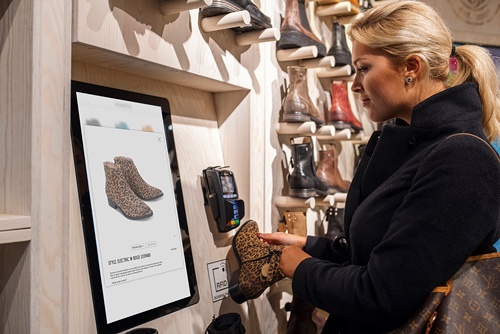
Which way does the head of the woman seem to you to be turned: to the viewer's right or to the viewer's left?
to the viewer's left

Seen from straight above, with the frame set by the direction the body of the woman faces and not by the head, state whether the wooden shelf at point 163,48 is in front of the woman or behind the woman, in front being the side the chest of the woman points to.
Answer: in front

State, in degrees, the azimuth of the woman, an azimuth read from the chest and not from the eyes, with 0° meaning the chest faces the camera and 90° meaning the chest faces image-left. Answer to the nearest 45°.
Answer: approximately 90°
